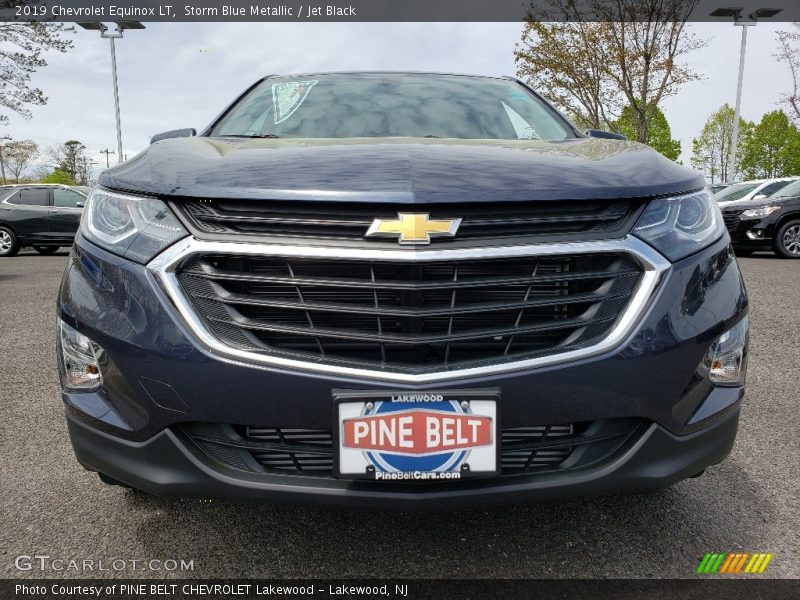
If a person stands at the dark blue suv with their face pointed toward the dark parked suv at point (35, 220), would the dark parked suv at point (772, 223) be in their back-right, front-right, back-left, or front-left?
front-right

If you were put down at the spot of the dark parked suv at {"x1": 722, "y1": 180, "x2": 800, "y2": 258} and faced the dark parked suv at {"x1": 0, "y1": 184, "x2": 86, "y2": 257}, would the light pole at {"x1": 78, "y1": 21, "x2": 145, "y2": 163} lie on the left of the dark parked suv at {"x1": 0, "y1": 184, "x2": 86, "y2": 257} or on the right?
right

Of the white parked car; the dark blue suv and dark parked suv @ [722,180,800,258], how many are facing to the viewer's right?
0

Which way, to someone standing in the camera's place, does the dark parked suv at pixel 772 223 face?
facing the viewer and to the left of the viewer

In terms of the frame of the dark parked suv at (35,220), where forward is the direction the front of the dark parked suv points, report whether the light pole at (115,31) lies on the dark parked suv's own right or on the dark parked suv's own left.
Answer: on the dark parked suv's own left

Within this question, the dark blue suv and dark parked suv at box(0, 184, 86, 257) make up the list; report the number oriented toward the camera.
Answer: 1

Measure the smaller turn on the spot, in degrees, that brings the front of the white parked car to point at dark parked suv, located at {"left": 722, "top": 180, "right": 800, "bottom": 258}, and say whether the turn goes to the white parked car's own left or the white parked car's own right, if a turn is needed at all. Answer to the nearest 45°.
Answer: approximately 45° to the white parked car's own left

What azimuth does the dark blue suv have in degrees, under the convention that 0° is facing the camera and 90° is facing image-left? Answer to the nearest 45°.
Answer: approximately 0°

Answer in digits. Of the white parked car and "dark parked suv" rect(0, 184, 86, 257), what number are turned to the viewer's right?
1

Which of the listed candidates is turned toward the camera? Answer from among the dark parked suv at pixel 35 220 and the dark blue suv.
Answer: the dark blue suv

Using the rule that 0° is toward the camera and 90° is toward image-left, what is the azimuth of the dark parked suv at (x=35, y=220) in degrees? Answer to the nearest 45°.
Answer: approximately 270°
